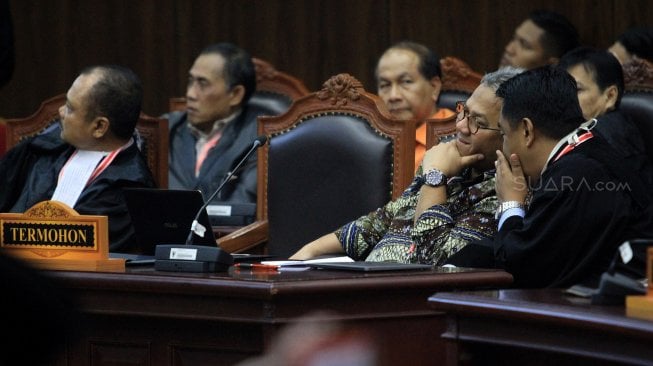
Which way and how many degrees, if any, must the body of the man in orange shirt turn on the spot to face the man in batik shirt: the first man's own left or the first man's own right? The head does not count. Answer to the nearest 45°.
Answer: approximately 45° to the first man's own left

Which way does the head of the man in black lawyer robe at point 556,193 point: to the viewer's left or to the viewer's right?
to the viewer's left

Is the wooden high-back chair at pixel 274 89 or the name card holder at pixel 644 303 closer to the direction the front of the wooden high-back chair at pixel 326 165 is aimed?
the name card holder

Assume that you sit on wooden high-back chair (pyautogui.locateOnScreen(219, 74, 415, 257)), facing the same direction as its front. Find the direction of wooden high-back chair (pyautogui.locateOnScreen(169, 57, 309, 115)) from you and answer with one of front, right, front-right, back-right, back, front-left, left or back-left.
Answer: back-right

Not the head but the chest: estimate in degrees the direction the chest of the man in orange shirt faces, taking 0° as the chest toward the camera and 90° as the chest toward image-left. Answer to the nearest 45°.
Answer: approximately 45°

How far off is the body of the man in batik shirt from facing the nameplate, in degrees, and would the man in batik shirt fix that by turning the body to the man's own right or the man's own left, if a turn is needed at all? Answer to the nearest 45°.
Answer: approximately 45° to the man's own right
